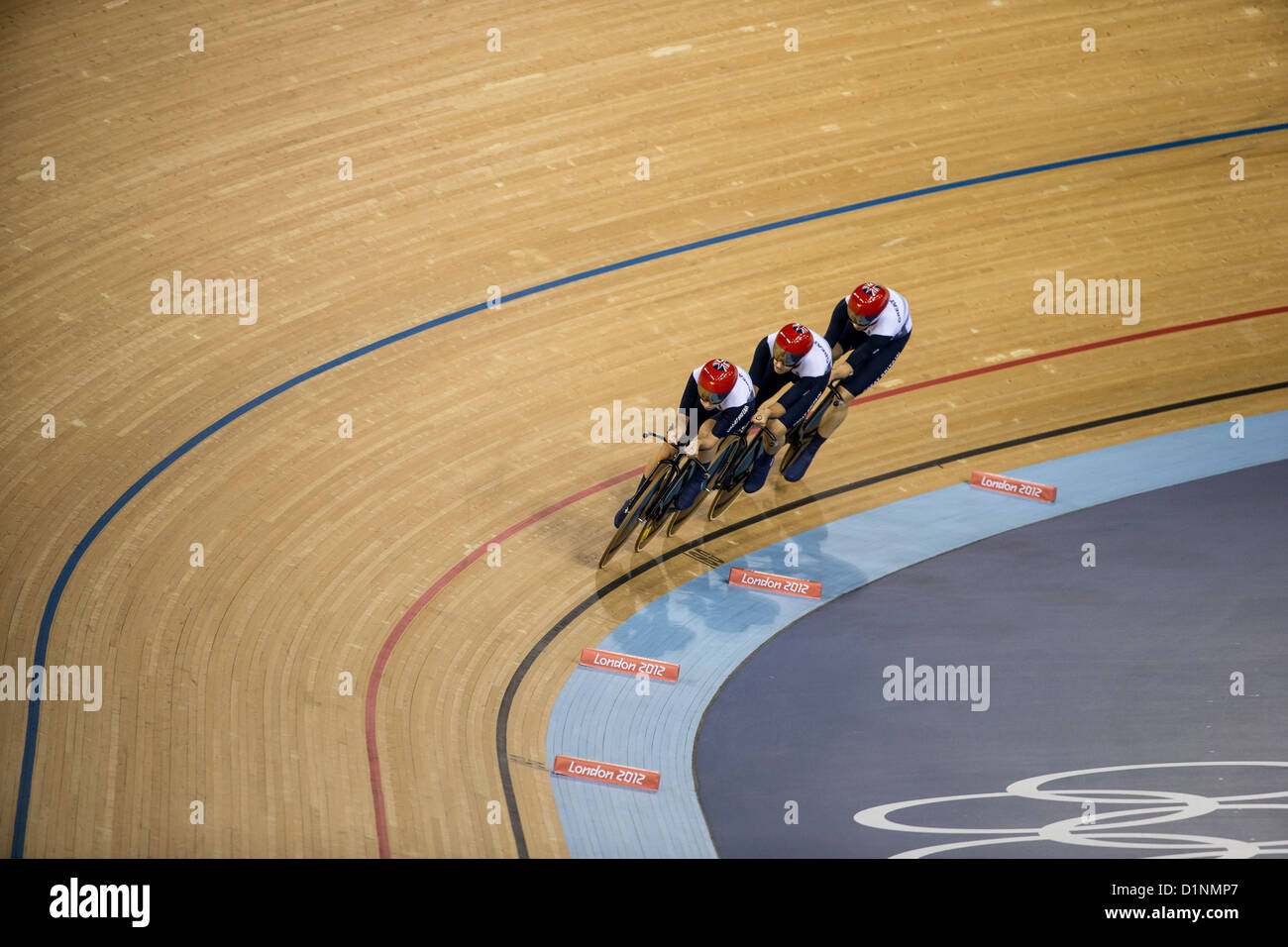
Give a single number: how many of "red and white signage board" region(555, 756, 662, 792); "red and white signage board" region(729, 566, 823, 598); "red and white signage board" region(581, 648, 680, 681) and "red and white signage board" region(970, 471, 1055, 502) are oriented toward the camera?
4

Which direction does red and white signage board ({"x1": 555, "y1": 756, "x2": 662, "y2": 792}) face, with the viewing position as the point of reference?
facing the viewer

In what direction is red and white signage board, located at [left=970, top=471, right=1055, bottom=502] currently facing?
toward the camera

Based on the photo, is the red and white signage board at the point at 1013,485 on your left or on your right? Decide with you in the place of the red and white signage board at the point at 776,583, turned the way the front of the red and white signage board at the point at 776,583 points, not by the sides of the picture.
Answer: on your left

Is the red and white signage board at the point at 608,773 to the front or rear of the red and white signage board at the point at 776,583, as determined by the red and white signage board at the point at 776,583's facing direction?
to the front

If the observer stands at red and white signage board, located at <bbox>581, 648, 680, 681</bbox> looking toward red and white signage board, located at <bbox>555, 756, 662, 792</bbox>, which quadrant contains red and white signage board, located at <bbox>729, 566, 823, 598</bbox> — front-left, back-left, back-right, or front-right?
back-left

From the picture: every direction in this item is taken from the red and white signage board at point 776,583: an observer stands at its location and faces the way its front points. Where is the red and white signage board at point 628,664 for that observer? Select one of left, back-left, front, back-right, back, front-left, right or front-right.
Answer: front-right

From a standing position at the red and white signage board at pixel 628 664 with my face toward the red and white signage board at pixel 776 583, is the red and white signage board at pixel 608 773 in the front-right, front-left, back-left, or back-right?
back-right
